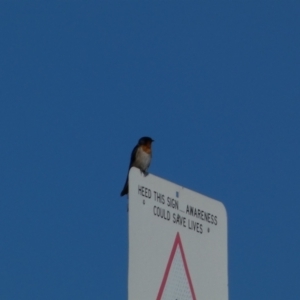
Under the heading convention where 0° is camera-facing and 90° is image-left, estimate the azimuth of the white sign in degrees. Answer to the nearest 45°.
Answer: approximately 315°

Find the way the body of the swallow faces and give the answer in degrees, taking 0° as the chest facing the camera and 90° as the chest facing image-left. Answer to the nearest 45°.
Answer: approximately 315°
